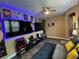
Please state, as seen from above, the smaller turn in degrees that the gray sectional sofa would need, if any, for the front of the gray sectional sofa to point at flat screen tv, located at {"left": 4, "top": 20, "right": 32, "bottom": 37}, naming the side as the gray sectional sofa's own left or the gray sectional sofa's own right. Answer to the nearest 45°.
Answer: approximately 45° to the gray sectional sofa's own right

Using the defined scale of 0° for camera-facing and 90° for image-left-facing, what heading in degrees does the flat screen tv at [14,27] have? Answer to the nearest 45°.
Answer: approximately 315°

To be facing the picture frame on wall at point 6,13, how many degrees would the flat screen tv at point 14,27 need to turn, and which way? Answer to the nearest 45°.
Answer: approximately 90° to its right

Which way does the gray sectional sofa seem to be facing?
to the viewer's left

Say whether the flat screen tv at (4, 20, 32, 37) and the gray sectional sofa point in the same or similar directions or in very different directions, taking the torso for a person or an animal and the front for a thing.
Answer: very different directions

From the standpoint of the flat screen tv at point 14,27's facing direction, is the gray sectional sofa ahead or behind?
ahead

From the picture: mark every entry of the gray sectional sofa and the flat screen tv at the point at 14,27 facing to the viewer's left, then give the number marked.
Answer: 1

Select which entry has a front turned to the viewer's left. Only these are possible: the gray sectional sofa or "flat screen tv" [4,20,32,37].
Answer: the gray sectional sofa
